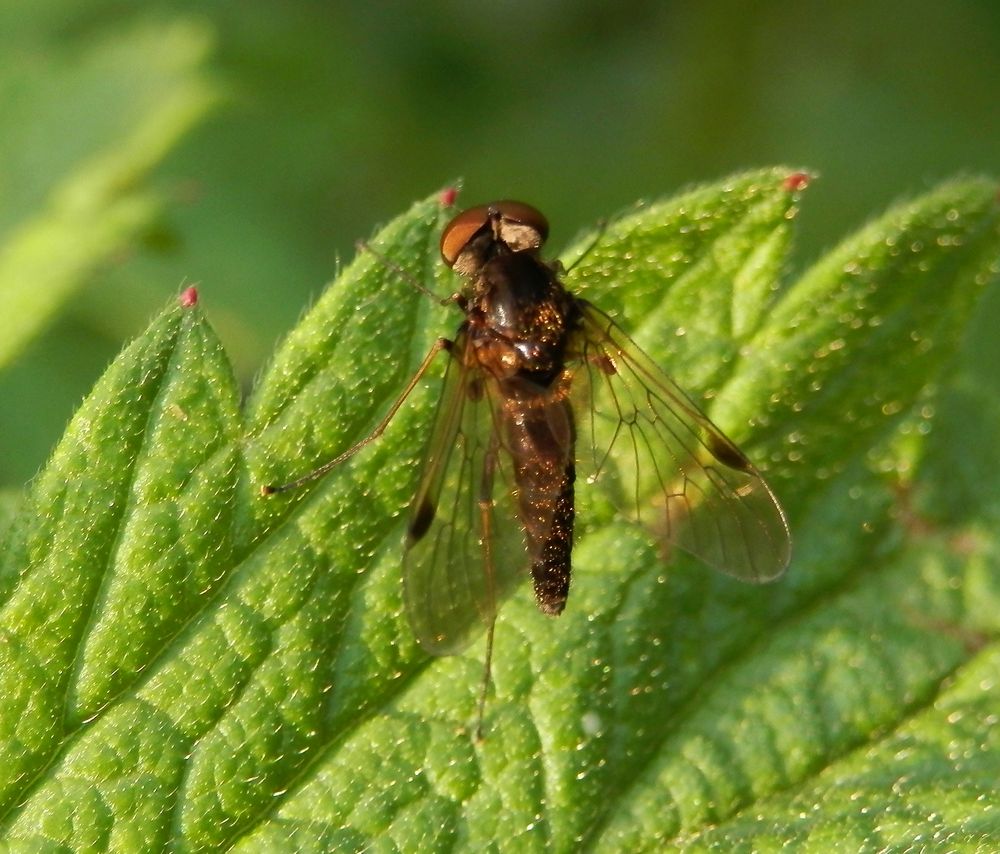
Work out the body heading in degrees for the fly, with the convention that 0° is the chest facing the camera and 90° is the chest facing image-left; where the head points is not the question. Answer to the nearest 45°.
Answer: approximately 180°
